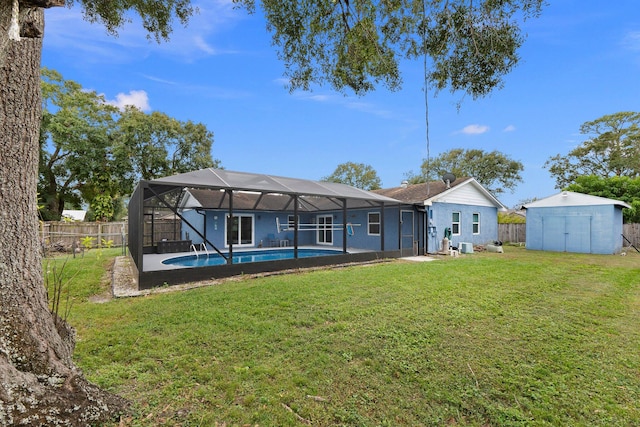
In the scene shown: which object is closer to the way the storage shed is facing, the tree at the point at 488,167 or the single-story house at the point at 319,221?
the single-story house

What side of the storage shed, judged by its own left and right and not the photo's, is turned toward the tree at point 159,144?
right

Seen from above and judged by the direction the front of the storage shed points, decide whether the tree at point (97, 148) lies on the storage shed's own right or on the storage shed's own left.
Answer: on the storage shed's own right

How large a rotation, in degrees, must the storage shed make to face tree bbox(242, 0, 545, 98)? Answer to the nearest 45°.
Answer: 0° — it already faces it

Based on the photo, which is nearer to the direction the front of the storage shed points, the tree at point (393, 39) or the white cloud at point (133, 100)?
the tree

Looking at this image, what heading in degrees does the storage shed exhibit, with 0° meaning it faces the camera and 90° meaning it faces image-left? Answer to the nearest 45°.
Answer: approximately 0°
